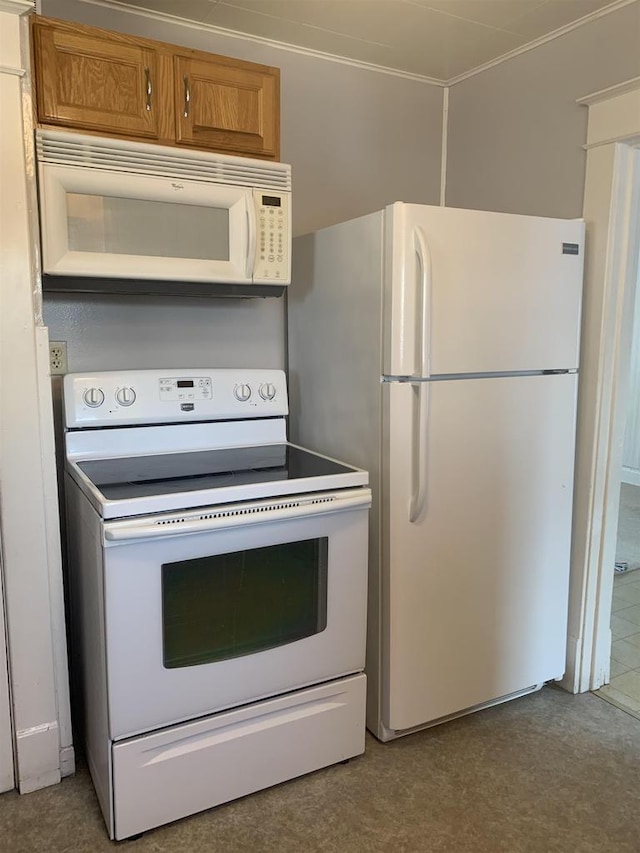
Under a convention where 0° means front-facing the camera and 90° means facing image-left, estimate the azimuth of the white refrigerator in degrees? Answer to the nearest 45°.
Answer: approximately 315°

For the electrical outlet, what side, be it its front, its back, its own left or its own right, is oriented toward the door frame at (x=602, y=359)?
left

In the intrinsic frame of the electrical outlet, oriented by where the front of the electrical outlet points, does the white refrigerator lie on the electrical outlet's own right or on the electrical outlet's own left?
on the electrical outlet's own left

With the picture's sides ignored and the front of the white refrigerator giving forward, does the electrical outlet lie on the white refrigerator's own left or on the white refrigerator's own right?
on the white refrigerator's own right

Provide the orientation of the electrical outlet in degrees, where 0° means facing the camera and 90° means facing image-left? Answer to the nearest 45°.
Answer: approximately 0°
